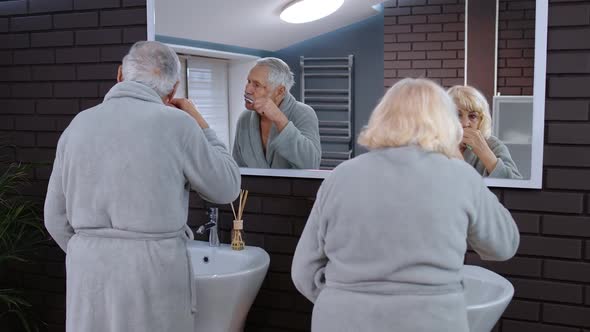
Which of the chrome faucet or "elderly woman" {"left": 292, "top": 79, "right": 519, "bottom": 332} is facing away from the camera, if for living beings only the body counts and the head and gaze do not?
the elderly woman

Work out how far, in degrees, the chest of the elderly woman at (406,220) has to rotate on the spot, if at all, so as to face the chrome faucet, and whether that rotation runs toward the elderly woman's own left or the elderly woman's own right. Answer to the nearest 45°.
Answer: approximately 45° to the elderly woman's own left

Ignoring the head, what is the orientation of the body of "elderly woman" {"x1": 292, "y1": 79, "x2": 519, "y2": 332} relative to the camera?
away from the camera

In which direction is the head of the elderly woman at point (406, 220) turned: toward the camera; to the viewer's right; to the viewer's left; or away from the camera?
away from the camera

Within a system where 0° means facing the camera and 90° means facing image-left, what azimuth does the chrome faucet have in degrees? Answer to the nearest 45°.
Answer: approximately 45°

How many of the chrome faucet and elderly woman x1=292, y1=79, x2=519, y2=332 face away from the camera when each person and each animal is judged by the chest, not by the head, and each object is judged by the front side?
1

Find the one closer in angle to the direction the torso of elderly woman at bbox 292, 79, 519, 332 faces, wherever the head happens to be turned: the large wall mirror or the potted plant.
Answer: the large wall mirror

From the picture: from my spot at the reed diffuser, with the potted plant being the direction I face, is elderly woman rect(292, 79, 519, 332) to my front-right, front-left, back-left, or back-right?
back-left

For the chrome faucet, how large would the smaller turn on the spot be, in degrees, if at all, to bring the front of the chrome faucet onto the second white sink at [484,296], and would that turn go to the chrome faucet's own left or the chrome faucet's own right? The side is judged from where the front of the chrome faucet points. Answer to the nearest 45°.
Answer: approximately 90° to the chrome faucet's own left
